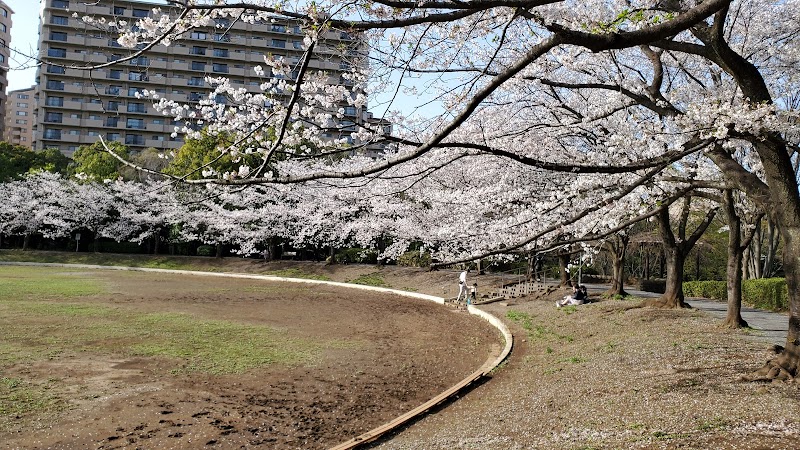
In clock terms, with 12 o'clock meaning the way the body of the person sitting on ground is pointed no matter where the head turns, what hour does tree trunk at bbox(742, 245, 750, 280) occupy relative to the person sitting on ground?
The tree trunk is roughly at 4 o'clock from the person sitting on ground.

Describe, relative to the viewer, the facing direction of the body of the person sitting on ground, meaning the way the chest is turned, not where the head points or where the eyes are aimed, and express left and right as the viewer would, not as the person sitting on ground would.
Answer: facing to the left of the viewer

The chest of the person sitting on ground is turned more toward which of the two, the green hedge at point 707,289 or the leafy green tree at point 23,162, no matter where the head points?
the leafy green tree

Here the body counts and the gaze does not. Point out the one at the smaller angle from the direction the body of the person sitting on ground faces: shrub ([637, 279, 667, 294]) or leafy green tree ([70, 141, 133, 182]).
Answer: the leafy green tree

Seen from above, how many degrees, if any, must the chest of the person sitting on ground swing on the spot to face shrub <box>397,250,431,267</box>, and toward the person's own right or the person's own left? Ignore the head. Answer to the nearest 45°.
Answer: approximately 45° to the person's own right

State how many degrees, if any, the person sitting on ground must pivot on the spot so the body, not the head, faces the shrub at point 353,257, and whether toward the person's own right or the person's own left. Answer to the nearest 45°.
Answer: approximately 45° to the person's own right

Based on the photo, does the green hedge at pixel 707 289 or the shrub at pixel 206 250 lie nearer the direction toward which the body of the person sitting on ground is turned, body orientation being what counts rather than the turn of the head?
the shrub

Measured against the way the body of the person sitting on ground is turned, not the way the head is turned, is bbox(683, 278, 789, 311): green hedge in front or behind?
behind

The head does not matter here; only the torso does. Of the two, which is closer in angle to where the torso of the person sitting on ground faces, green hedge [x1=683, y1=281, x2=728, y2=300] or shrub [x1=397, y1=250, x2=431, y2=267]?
the shrub

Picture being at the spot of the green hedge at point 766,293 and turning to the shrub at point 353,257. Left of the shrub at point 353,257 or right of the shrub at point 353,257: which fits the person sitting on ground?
left

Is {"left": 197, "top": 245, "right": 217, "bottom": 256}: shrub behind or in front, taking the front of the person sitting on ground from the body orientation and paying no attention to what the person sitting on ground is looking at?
in front
